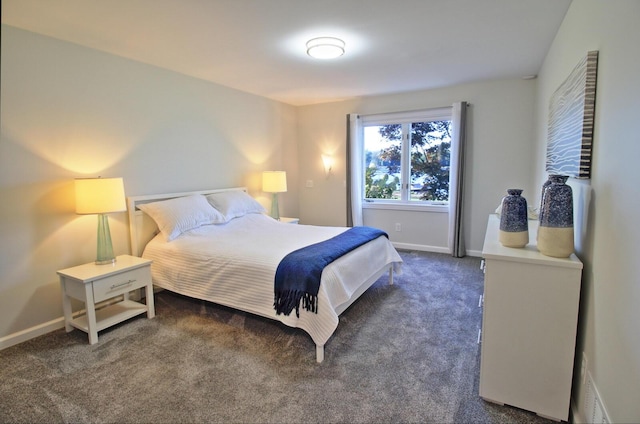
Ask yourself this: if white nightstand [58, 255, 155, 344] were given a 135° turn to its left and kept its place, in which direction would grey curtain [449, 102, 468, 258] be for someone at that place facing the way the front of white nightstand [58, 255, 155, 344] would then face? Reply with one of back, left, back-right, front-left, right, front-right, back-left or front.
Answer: right

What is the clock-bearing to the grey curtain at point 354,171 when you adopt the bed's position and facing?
The grey curtain is roughly at 9 o'clock from the bed.

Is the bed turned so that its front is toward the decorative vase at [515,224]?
yes

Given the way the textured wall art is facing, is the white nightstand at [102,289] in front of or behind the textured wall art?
in front

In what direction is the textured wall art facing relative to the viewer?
to the viewer's left

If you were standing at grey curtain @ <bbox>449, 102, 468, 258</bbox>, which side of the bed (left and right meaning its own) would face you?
left

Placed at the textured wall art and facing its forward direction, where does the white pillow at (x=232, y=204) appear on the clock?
The white pillow is roughly at 12 o'clock from the textured wall art.

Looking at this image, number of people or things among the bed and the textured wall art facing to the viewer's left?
1

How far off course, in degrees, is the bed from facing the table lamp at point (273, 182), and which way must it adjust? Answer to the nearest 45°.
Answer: approximately 135° to its left

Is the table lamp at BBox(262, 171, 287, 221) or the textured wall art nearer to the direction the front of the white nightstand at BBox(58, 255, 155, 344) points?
the textured wall art

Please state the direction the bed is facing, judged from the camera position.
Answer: facing the viewer and to the right of the viewer

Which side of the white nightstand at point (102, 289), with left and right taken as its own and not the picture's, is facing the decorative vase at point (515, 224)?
front

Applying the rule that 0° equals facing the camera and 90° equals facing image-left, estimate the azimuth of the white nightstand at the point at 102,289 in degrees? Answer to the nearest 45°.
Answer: approximately 315°

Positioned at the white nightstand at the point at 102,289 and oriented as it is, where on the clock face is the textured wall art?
The textured wall art is roughly at 12 o'clock from the white nightstand.

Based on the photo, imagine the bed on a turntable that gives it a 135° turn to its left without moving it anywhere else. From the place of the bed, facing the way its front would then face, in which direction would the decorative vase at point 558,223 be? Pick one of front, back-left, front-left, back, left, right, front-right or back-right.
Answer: back-right

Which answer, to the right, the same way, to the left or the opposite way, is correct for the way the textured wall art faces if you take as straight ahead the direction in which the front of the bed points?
the opposite way

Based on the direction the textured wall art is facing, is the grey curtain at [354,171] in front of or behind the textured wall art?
in front
